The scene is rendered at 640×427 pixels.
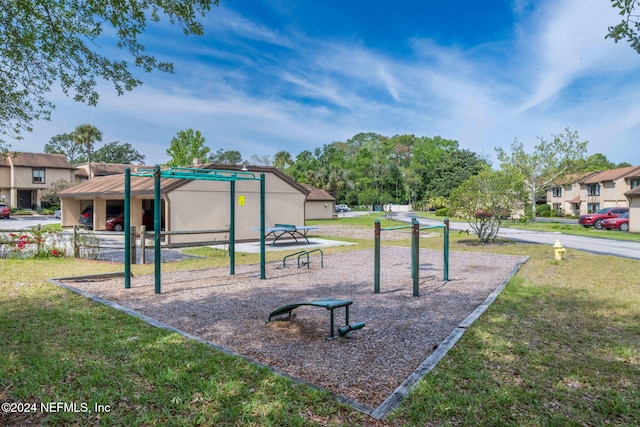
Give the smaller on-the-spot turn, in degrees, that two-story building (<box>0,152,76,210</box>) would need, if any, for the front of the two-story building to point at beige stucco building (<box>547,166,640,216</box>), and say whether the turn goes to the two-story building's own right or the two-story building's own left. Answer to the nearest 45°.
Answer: approximately 45° to the two-story building's own left

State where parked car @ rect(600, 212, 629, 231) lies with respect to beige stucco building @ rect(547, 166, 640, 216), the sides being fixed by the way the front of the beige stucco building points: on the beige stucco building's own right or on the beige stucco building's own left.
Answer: on the beige stucco building's own left

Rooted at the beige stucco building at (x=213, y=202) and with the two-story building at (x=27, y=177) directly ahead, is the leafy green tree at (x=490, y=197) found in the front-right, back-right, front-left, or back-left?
back-right

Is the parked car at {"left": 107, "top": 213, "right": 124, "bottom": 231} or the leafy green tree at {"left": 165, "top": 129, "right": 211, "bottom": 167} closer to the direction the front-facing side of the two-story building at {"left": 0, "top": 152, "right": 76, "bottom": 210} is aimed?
the parked car

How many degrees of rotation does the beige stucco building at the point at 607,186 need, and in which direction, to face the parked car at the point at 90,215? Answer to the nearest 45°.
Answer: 0° — it already faces it

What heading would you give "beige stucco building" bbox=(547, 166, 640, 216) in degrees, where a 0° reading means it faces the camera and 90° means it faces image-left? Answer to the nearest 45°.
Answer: approximately 45°

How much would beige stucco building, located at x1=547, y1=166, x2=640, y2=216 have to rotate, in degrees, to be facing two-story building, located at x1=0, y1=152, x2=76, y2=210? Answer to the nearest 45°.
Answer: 0° — it already faces it

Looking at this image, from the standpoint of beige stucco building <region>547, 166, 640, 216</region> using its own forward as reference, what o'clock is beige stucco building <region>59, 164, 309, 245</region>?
beige stucco building <region>59, 164, 309, 245</region> is roughly at 11 o'clock from beige stucco building <region>547, 166, 640, 216</region>.
